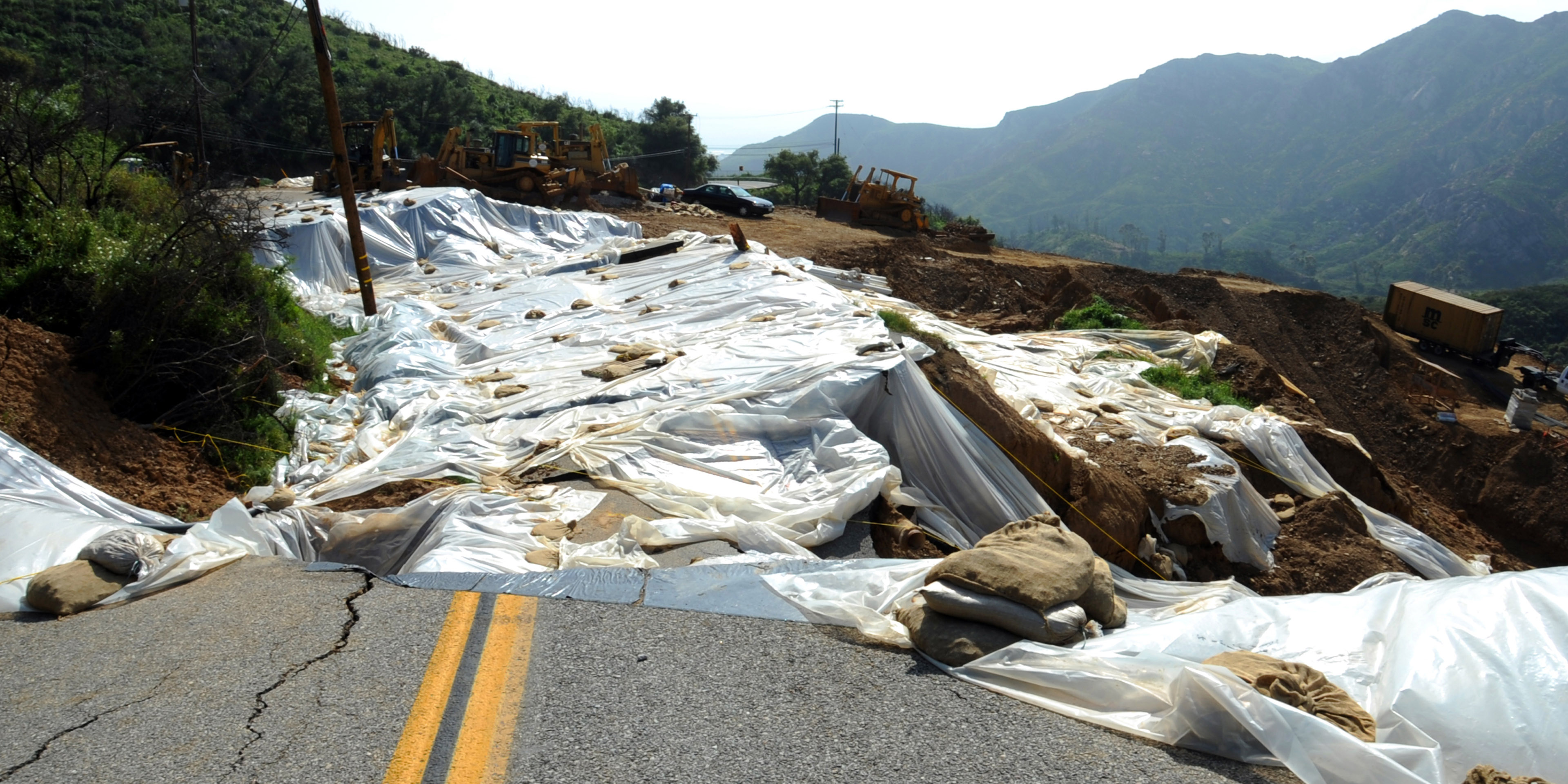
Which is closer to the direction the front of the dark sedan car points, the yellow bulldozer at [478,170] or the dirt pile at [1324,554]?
the dirt pile

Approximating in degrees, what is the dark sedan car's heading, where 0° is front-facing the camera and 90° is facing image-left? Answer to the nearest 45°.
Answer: approximately 315°

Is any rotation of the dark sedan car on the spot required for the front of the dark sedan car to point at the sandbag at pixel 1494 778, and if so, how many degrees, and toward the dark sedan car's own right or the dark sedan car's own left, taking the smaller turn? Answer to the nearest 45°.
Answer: approximately 45° to the dark sedan car's own right

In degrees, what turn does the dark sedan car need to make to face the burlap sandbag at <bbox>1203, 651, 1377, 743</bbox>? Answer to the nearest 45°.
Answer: approximately 45° to its right

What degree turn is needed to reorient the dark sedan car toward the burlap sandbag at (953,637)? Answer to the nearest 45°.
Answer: approximately 45° to its right

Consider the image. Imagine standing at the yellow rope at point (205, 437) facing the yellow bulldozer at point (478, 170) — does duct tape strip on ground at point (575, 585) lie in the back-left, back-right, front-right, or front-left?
back-right

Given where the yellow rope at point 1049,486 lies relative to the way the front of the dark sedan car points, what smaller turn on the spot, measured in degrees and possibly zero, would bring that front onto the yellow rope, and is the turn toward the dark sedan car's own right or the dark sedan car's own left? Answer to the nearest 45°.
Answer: approximately 45° to the dark sedan car's own right

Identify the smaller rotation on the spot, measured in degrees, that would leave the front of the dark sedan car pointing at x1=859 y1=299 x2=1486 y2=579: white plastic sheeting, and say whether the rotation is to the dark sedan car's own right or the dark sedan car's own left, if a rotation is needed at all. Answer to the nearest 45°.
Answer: approximately 45° to the dark sedan car's own right

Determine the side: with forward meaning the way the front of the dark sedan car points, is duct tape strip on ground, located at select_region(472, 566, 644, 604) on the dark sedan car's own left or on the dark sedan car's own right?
on the dark sedan car's own right

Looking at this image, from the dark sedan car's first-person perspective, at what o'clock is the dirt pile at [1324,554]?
The dirt pile is roughly at 1 o'clock from the dark sedan car.

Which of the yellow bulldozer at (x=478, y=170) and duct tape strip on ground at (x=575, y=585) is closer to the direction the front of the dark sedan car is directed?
the duct tape strip on ground
